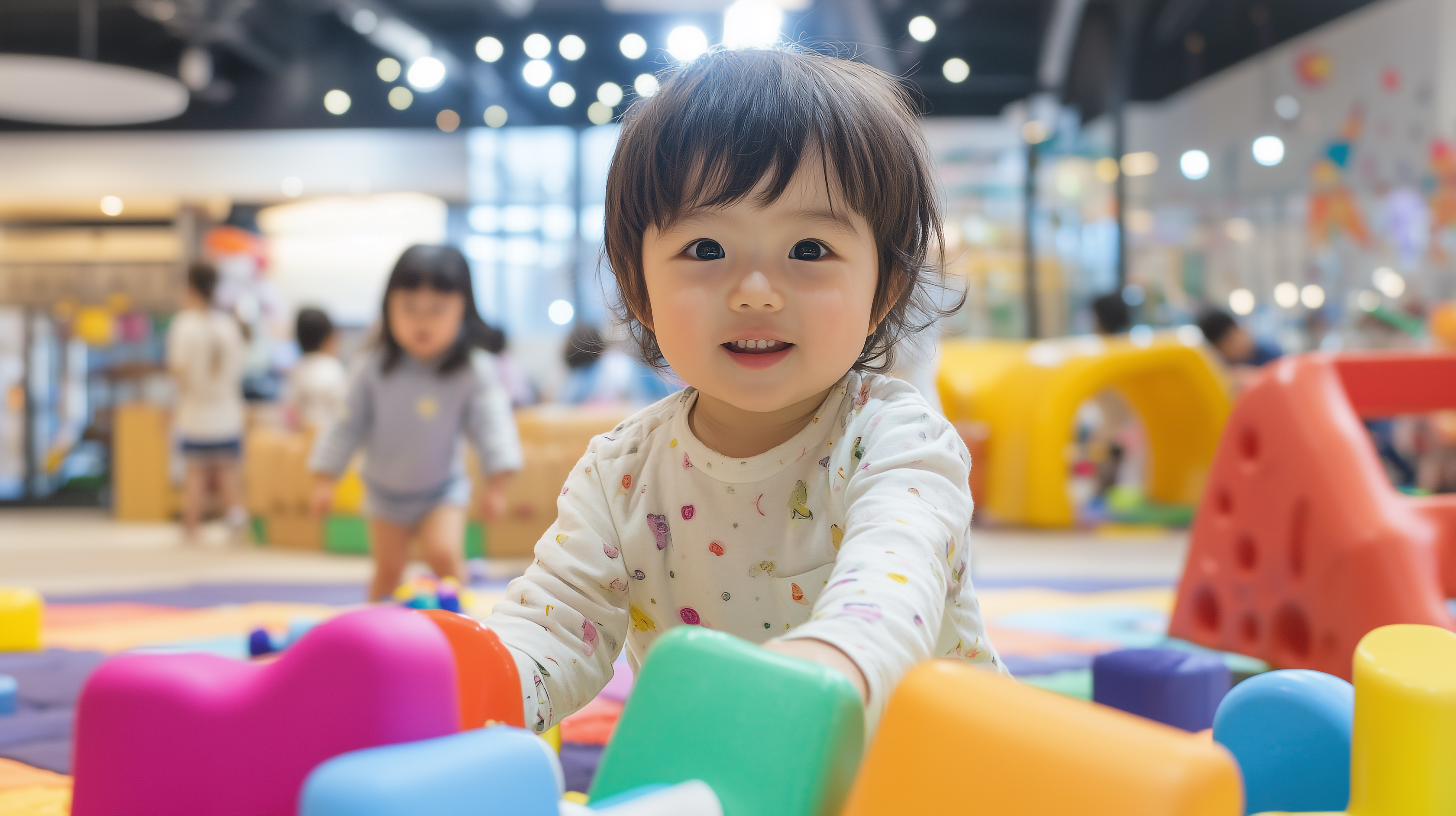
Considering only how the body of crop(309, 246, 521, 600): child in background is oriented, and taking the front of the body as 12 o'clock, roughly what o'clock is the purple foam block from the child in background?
The purple foam block is roughly at 11 o'clock from the child in background.

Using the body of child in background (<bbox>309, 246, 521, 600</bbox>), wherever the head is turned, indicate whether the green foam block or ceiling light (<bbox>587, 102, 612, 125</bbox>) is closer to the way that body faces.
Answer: the green foam block

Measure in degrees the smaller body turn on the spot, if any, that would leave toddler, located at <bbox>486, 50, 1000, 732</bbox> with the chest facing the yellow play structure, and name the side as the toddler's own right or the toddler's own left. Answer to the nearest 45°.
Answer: approximately 180°

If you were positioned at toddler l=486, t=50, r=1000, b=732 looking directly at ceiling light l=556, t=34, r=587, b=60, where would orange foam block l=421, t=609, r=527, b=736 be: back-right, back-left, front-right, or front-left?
back-left

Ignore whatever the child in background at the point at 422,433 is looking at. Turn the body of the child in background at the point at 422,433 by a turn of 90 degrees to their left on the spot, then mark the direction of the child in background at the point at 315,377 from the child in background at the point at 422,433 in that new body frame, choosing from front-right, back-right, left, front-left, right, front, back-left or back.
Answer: left

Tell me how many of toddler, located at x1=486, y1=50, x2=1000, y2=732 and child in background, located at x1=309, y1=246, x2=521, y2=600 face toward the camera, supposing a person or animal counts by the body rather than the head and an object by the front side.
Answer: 2

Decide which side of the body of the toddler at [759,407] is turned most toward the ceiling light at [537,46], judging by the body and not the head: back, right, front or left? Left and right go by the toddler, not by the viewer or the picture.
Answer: back

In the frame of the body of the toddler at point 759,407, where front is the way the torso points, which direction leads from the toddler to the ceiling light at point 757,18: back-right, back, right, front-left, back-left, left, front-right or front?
back

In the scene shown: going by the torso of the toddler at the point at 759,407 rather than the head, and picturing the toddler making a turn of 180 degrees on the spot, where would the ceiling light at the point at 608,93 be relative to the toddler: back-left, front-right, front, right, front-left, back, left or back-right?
front

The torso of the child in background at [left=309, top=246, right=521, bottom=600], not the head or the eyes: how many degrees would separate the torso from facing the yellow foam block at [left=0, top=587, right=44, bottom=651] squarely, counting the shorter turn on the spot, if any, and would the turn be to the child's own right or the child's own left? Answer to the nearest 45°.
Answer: approximately 90° to the child's own right

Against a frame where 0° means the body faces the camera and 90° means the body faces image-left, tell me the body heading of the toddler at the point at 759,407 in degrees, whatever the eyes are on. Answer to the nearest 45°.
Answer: approximately 0°

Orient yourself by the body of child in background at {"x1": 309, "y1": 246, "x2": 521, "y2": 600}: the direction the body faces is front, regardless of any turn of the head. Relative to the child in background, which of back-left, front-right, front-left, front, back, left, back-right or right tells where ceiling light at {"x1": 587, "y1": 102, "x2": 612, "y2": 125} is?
back
